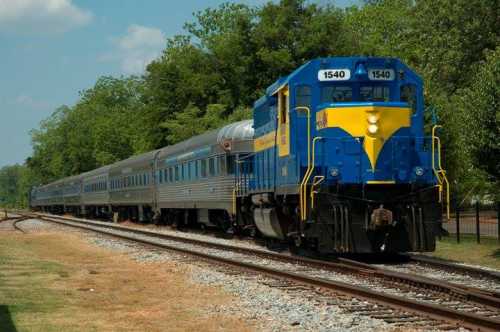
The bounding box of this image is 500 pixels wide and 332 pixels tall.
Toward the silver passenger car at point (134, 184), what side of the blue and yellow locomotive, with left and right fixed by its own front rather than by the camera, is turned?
back

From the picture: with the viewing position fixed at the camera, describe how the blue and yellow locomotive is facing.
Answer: facing the viewer and to the right of the viewer

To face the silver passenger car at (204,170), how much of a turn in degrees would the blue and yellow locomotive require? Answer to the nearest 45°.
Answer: approximately 180°
